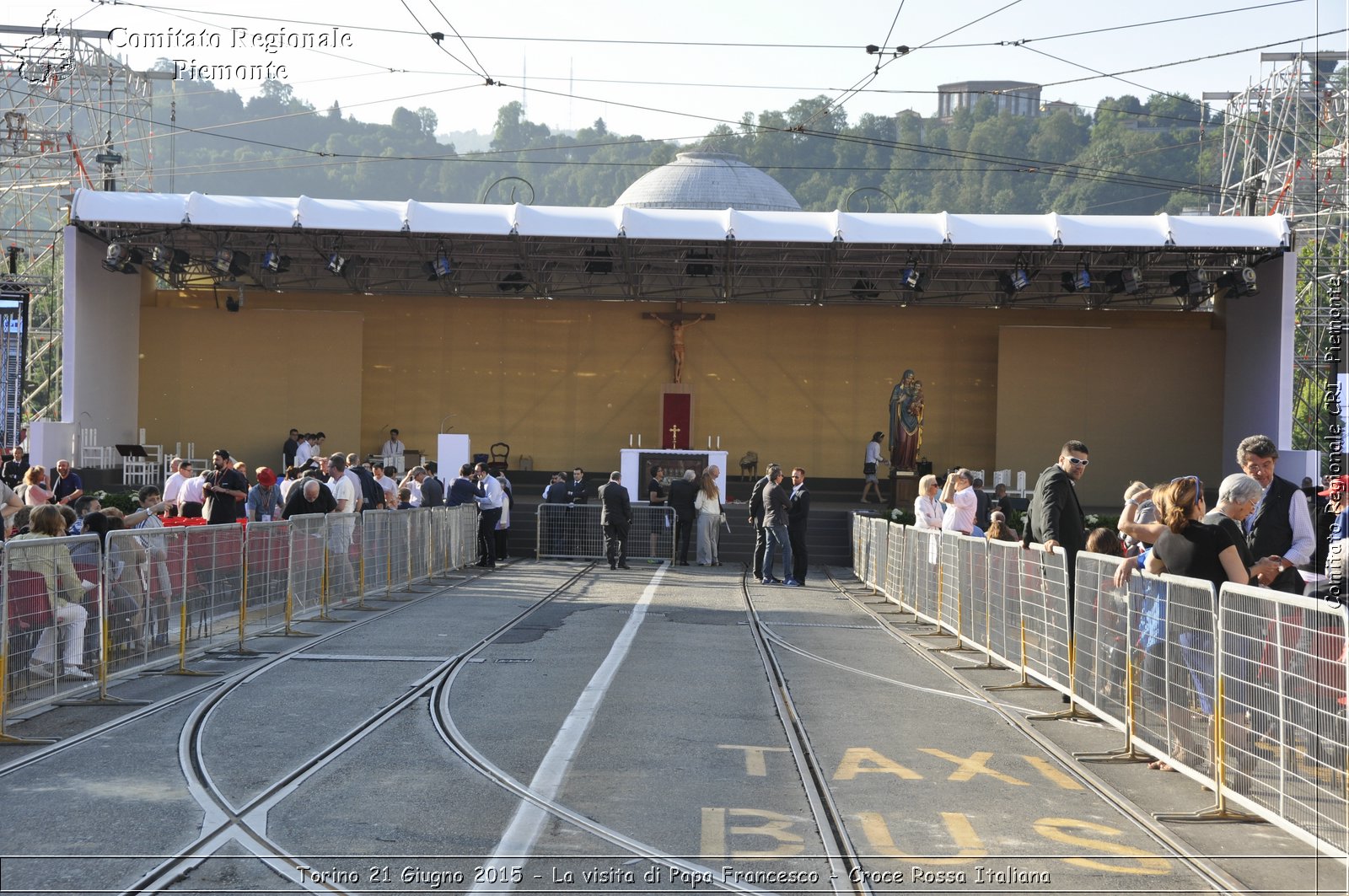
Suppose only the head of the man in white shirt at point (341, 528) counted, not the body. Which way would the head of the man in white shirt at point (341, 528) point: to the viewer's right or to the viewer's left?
to the viewer's left

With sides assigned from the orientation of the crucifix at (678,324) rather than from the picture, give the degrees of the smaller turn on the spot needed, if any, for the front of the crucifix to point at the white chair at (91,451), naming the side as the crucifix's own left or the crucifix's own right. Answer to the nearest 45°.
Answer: approximately 45° to the crucifix's own right

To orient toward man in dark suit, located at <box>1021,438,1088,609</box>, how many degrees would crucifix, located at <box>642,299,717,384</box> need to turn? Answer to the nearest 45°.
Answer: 0° — it already faces them

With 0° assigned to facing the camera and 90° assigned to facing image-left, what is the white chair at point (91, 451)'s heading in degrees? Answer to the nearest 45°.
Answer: approximately 315°

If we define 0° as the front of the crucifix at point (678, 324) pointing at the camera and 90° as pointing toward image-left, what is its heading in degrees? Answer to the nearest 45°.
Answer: approximately 0°

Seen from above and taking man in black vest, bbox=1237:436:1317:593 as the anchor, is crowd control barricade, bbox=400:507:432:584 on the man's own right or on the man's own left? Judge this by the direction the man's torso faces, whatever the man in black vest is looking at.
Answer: on the man's own right

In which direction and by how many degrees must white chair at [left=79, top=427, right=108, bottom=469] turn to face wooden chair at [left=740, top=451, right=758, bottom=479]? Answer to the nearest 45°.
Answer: approximately 45° to its left

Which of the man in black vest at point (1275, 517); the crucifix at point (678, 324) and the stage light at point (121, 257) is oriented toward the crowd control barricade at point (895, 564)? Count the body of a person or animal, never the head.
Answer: the crucifix

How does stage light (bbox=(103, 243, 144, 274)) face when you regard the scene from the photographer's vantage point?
facing away from the viewer and to the right of the viewer

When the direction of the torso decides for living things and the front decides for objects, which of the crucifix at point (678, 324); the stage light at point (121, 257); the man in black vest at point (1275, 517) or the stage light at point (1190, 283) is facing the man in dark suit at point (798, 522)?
the crucifix

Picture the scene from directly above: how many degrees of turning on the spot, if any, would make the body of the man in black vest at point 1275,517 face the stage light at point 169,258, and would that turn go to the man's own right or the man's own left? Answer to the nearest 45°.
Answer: approximately 90° to the man's own right
